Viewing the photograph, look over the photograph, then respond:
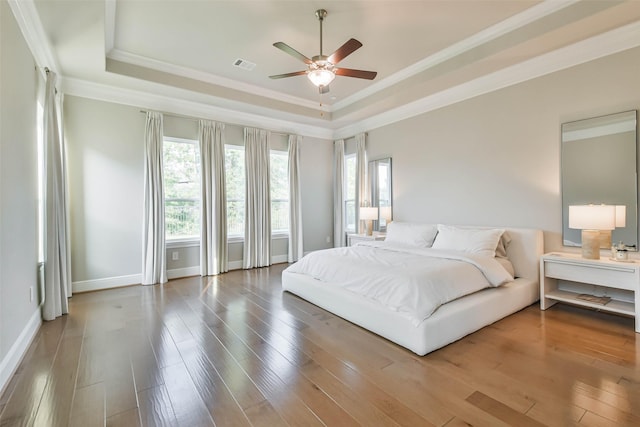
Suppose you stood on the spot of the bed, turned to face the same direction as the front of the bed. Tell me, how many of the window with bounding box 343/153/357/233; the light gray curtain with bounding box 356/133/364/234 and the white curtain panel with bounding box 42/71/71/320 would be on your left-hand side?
0

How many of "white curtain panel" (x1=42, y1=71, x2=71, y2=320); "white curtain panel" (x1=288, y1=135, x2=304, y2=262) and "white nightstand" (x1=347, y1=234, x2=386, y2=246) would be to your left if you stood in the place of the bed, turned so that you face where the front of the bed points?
0

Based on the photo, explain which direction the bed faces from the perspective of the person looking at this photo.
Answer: facing the viewer and to the left of the viewer

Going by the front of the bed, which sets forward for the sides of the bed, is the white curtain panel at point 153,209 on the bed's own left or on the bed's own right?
on the bed's own right

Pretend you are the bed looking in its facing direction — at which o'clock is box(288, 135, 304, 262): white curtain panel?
The white curtain panel is roughly at 3 o'clock from the bed.

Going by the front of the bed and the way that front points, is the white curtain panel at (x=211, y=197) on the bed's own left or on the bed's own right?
on the bed's own right

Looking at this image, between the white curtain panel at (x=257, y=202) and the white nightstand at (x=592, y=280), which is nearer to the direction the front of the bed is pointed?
the white curtain panel

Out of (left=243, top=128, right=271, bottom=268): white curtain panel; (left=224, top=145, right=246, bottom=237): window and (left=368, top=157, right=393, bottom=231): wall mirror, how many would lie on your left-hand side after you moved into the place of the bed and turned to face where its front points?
0

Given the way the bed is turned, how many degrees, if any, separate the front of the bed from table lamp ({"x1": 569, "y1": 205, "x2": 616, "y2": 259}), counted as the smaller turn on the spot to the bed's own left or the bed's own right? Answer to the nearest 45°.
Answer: approximately 135° to the bed's own left

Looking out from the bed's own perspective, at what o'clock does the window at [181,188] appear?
The window is roughly at 2 o'clock from the bed.

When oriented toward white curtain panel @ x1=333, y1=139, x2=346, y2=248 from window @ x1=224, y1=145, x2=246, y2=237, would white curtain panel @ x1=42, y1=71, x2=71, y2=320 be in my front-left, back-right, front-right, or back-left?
back-right

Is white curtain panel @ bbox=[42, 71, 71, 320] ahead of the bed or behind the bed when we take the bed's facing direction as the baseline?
ahead

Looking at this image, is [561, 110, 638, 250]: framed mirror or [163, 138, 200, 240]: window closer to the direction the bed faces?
the window

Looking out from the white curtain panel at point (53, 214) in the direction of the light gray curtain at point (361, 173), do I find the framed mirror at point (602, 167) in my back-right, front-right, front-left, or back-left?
front-right

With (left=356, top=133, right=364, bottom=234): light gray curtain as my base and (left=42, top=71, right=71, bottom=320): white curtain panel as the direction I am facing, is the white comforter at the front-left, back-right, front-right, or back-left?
front-left
